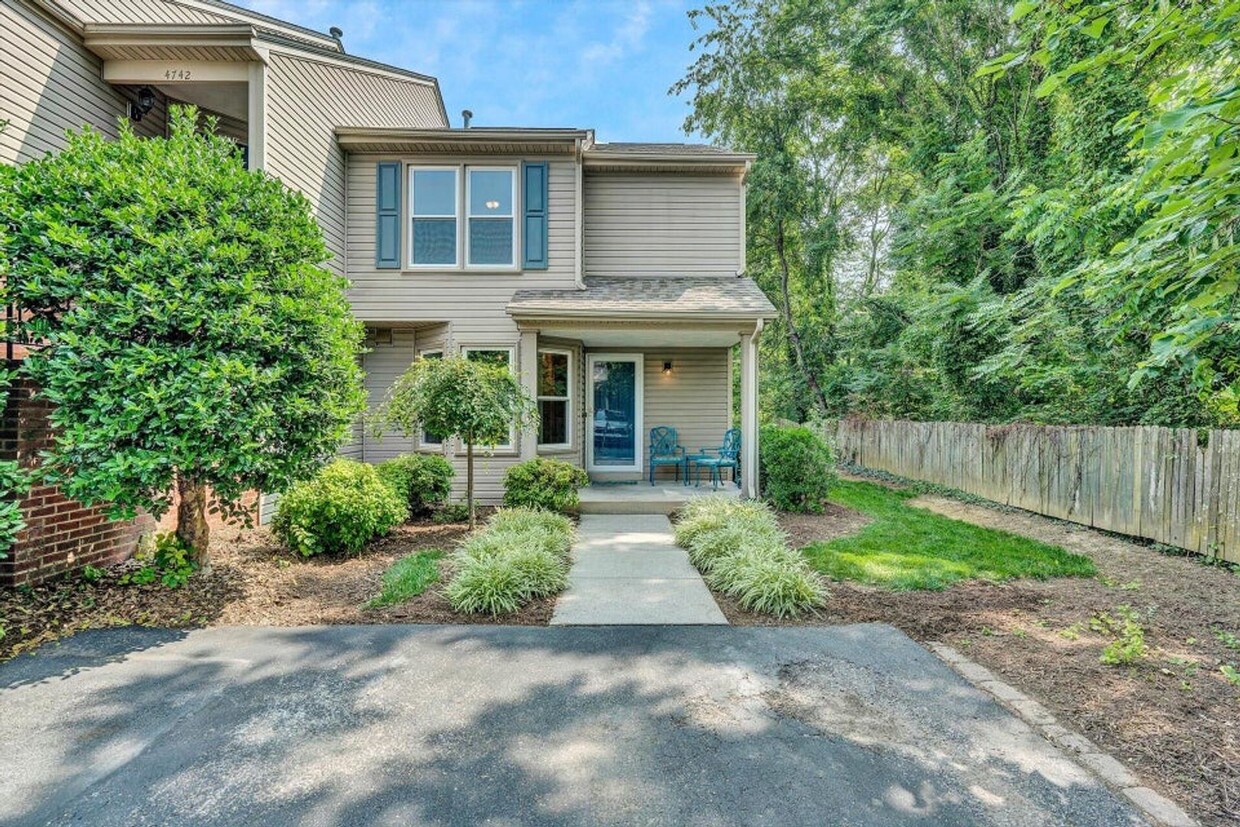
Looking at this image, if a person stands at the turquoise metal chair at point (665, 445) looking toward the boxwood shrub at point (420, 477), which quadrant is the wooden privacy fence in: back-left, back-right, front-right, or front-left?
back-left

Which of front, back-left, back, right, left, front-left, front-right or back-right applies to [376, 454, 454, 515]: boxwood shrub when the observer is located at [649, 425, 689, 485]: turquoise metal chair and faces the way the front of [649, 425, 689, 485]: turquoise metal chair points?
right

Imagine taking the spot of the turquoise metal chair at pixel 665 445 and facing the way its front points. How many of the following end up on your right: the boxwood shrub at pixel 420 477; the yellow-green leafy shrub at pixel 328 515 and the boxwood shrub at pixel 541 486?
3

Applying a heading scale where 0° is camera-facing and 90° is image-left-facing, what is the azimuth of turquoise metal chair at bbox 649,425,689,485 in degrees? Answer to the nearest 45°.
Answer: approximately 315°

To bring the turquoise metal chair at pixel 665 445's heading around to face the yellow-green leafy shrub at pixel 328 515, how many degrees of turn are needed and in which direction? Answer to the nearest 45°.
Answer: approximately 90° to its right

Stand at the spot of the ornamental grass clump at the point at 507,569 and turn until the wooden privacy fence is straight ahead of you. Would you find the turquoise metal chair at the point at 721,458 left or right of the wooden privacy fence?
left

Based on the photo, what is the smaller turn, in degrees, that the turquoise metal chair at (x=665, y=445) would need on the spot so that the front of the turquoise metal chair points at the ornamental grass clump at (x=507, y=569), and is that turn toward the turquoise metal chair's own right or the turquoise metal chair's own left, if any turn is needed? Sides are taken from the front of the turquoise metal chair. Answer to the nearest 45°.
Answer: approximately 45° to the turquoise metal chair's own right

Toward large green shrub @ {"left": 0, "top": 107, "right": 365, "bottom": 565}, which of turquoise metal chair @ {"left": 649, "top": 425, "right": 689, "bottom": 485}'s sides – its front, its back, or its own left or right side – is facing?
right

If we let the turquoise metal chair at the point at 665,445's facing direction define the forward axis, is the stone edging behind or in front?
in front
